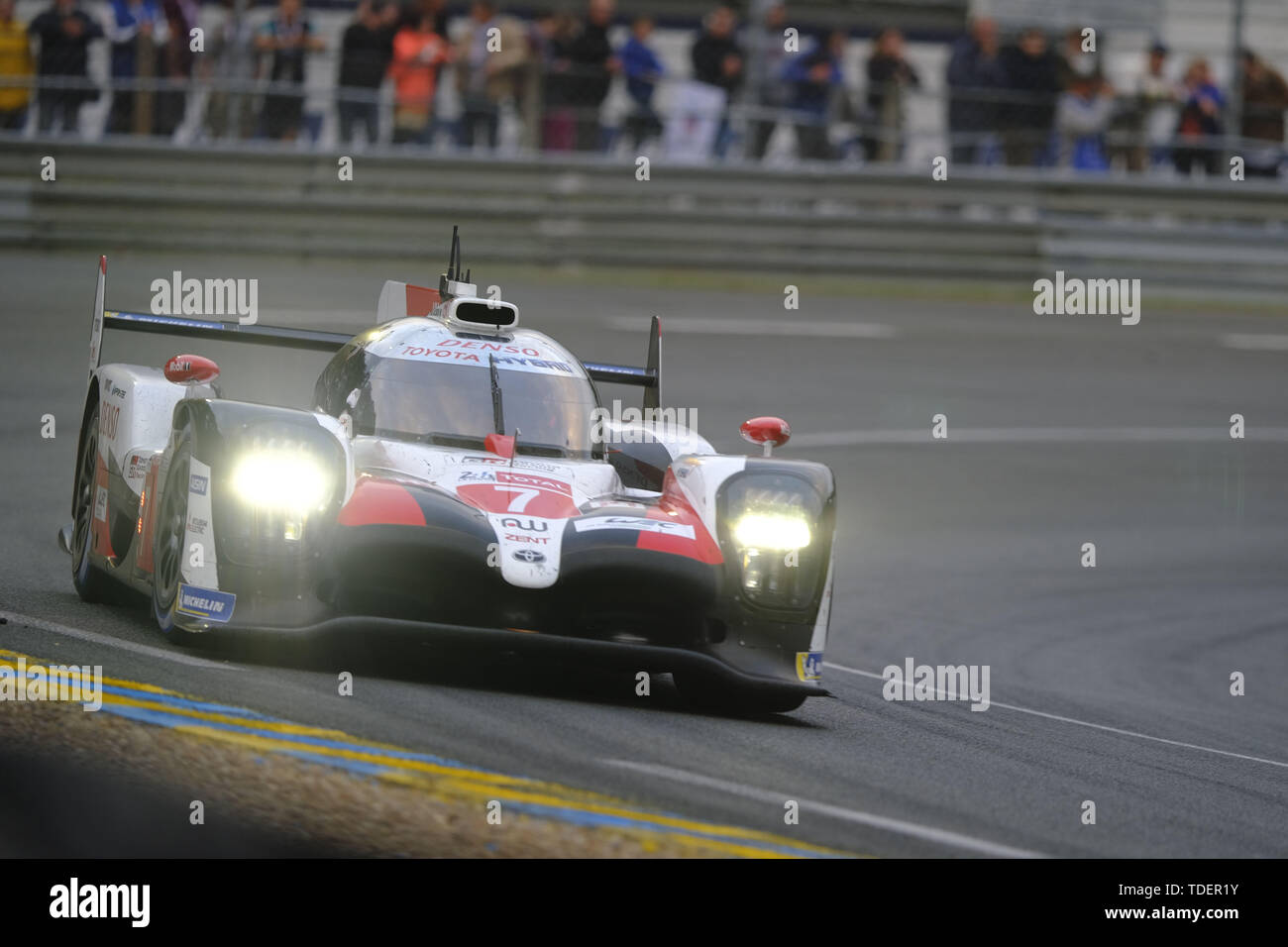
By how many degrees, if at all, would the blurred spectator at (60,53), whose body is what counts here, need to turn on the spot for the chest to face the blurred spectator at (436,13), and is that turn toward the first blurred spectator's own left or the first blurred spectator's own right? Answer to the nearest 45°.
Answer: approximately 90° to the first blurred spectator's own left

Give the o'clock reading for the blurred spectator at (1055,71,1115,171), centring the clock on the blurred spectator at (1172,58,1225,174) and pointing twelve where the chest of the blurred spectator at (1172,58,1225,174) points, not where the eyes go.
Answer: the blurred spectator at (1055,71,1115,171) is roughly at 2 o'clock from the blurred spectator at (1172,58,1225,174).

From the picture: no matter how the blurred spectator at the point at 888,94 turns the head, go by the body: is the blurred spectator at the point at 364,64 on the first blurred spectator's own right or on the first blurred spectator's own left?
on the first blurred spectator's own right

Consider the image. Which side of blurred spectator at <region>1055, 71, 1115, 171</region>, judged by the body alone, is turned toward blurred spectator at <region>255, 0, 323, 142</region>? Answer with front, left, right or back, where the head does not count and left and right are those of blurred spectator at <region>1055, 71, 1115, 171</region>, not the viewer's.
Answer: right

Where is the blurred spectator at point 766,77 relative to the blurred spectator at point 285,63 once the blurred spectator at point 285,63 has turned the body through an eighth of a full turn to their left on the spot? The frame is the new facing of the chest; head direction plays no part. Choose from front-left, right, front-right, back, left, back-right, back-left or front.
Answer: front-left

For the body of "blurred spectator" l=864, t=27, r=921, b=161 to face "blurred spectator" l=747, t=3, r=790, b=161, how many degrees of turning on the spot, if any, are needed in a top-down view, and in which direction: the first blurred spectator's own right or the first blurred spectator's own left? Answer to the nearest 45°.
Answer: approximately 135° to the first blurred spectator's own right

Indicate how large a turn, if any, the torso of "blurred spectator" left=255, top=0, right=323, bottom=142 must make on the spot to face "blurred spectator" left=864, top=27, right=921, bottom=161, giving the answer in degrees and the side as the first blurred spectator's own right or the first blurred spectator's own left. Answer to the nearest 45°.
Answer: approximately 90° to the first blurred spectator's own left

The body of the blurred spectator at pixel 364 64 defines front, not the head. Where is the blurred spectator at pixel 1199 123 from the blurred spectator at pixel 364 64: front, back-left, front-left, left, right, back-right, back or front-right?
left

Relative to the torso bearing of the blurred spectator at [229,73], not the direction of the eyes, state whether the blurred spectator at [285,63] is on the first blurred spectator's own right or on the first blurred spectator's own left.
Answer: on the first blurred spectator's own left

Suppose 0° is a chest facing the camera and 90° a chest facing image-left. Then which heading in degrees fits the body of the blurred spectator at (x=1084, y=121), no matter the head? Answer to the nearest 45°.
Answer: approximately 0°

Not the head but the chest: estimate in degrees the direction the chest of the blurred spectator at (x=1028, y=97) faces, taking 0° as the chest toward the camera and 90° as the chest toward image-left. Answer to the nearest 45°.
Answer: approximately 0°

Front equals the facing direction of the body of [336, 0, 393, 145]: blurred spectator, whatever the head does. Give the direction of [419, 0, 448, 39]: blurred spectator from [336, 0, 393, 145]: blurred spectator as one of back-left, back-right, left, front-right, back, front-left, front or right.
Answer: left

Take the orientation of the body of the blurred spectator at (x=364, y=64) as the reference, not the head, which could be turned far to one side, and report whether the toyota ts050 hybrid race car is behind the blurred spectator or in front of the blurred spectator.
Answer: in front
